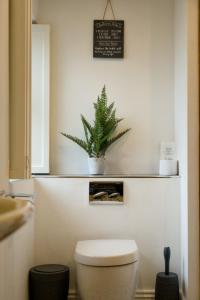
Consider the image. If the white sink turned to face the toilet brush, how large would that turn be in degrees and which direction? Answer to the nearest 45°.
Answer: approximately 45° to its left

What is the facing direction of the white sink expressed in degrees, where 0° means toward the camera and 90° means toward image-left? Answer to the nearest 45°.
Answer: approximately 270°

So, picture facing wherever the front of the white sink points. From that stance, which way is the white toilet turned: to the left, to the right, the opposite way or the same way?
to the right

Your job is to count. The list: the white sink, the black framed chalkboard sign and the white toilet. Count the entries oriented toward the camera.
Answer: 2

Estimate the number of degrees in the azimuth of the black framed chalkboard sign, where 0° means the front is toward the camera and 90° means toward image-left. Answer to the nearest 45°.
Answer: approximately 0°

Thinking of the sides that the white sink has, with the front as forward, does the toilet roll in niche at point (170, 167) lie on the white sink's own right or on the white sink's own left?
on the white sink's own left
